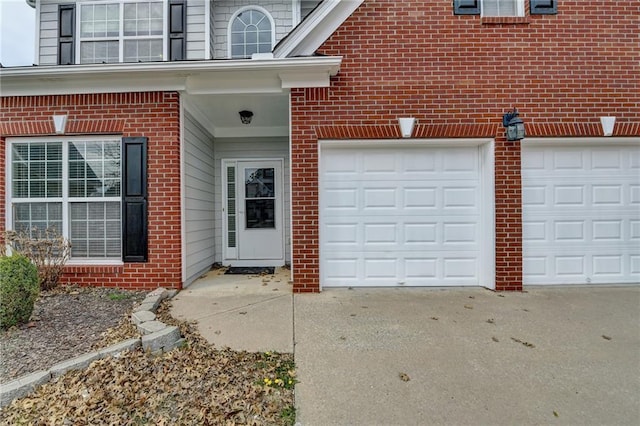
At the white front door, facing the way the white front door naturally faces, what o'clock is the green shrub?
The green shrub is roughly at 1 o'clock from the white front door.

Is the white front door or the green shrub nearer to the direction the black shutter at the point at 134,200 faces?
the green shrub

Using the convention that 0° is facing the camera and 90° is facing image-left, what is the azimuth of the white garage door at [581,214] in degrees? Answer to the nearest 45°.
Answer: approximately 0°

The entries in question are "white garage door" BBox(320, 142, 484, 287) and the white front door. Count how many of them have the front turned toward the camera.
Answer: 2

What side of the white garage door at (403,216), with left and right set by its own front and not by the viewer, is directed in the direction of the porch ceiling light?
right

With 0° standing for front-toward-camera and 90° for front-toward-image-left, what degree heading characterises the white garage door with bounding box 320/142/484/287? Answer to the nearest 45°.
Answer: approximately 0°

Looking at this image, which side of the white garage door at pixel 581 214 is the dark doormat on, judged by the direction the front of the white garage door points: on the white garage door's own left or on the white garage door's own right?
on the white garage door's own right

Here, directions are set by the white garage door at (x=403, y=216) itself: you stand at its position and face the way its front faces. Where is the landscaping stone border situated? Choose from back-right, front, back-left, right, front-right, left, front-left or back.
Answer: front-right

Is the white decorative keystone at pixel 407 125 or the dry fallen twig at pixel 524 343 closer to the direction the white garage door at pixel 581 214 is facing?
the dry fallen twig

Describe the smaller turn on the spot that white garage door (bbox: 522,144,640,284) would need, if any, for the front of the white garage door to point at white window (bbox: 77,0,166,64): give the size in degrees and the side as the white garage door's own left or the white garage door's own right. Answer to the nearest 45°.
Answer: approximately 45° to the white garage door's own right
